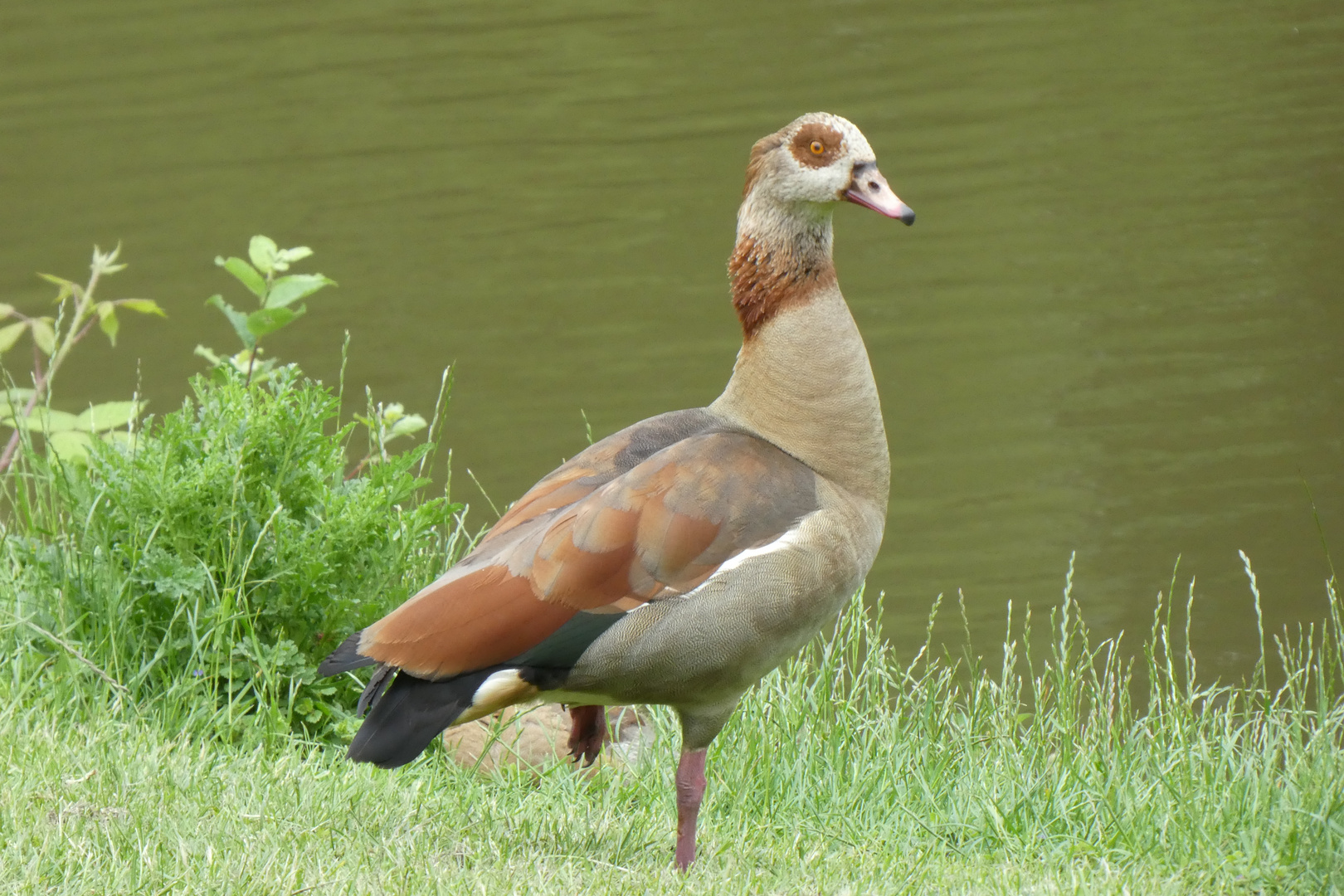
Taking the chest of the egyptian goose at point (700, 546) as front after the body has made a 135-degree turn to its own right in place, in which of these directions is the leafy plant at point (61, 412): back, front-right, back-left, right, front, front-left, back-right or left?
right

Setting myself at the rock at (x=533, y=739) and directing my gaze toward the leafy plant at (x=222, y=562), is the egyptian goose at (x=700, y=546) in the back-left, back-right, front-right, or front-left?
back-left

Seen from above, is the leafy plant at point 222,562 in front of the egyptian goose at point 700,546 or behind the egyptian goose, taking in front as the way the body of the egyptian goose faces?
behind

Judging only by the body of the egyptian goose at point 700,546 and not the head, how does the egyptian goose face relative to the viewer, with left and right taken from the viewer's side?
facing to the right of the viewer

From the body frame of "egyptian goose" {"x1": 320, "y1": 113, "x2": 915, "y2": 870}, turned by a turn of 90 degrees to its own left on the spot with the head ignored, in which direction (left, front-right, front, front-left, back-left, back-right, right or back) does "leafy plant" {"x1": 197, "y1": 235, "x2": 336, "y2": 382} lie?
front-left
